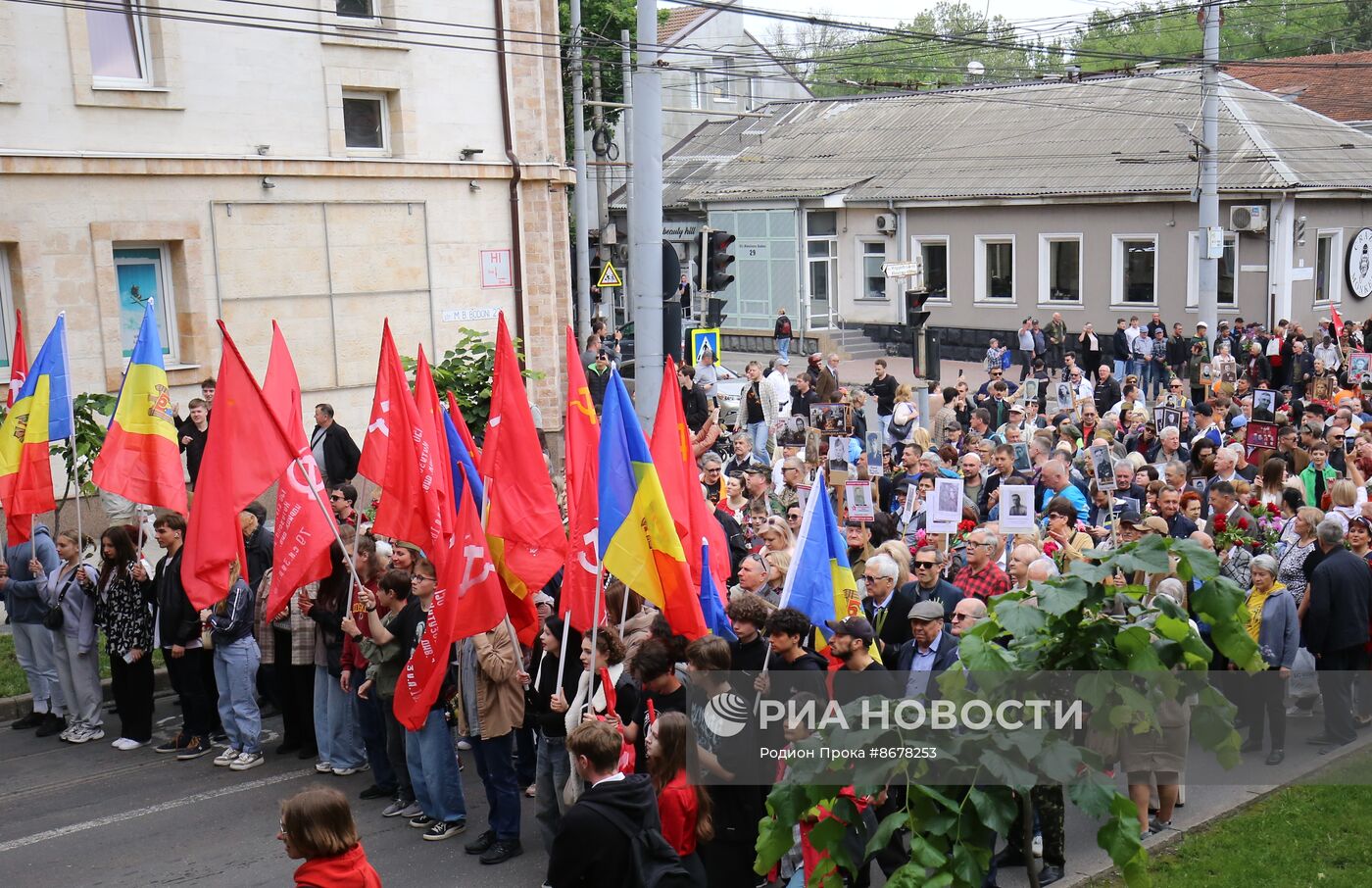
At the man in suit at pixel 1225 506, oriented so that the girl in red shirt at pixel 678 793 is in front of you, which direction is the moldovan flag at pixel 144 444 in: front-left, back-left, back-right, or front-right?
front-right

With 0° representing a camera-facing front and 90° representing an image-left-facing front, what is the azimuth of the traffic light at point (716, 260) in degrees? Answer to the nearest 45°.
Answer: approximately 315°

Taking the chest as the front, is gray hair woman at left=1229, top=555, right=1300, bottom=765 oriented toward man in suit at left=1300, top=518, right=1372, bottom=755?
no

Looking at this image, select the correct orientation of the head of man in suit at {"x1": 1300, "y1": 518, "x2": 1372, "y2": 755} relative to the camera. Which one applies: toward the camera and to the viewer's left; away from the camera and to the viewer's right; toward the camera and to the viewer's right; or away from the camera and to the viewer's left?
away from the camera and to the viewer's left

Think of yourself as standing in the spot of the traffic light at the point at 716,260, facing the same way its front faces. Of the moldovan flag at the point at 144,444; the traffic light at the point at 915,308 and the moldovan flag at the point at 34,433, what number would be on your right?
2

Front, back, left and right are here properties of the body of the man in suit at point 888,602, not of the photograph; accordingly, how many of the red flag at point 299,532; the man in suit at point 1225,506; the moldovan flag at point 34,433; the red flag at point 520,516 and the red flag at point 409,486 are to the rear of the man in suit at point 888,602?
1

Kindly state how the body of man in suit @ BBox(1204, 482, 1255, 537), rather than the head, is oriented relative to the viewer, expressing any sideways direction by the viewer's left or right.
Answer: facing the viewer and to the left of the viewer

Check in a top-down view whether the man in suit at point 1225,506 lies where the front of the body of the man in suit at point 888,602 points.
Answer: no

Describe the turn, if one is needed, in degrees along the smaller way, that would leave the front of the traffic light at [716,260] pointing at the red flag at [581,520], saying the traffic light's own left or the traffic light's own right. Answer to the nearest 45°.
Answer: approximately 45° to the traffic light's own right

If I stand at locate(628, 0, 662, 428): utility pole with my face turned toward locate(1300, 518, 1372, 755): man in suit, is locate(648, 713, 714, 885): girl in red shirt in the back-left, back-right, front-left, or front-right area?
front-right

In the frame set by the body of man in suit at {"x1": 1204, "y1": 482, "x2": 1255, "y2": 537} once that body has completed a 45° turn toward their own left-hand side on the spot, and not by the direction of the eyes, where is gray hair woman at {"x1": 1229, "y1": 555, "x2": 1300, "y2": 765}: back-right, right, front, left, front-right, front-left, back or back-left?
front

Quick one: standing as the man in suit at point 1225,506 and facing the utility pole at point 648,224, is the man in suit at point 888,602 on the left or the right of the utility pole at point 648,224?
left
